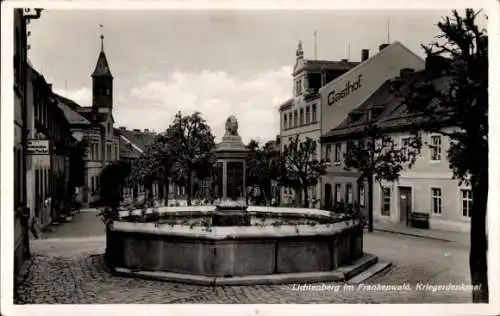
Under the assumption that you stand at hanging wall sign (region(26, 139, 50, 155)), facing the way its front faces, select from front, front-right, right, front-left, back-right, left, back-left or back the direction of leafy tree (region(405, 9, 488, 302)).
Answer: front-left

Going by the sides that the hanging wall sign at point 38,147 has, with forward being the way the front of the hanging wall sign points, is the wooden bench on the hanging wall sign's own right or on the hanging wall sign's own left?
on the hanging wall sign's own left

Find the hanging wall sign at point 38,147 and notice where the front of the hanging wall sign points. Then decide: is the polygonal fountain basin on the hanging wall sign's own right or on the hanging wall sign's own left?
on the hanging wall sign's own left

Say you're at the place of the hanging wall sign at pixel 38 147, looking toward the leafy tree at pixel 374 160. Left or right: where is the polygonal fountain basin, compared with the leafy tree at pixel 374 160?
right

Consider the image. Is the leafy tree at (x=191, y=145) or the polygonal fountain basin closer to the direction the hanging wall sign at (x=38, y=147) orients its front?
the polygonal fountain basin

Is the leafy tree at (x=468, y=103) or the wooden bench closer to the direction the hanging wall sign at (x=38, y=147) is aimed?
the leafy tree

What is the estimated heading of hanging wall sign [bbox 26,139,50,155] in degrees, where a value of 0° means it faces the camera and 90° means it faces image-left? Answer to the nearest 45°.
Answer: approximately 0°

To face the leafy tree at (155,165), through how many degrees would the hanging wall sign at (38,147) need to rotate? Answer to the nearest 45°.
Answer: approximately 180°

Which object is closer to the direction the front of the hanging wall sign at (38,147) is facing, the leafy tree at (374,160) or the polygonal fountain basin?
the polygonal fountain basin

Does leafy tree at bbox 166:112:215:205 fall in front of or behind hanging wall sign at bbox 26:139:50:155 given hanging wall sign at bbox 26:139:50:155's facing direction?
behind
